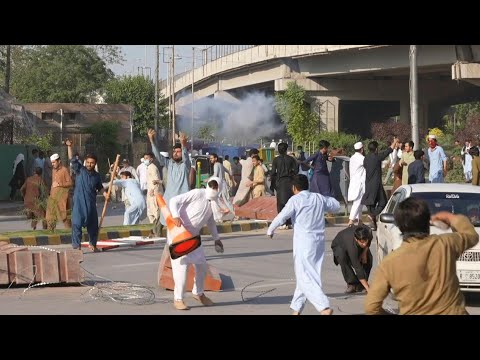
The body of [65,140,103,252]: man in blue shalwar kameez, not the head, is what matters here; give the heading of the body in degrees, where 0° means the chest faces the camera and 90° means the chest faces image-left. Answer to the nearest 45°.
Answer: approximately 0°

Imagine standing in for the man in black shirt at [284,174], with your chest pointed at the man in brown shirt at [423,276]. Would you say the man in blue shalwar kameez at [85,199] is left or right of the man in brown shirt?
right

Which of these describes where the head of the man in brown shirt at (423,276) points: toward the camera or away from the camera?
away from the camera

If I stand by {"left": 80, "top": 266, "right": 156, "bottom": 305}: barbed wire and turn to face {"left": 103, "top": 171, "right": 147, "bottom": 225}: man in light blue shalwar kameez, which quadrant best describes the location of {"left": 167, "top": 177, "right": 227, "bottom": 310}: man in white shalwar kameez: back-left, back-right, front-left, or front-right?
back-right

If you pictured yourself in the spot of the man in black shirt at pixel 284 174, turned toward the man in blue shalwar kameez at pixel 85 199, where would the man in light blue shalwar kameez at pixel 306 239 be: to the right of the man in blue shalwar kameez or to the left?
left

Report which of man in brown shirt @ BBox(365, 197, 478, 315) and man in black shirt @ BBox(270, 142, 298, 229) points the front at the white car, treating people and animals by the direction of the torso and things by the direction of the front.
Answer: the man in brown shirt

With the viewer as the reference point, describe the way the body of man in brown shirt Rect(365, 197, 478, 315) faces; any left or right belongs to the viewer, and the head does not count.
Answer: facing away from the viewer

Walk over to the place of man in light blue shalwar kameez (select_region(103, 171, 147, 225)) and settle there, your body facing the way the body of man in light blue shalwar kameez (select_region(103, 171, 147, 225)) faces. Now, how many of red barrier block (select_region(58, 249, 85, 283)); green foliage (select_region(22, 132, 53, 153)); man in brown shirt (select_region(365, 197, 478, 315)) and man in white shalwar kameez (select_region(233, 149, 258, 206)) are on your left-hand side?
2

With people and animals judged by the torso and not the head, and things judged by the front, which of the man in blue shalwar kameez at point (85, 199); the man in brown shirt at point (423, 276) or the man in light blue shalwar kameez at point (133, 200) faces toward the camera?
the man in blue shalwar kameez
